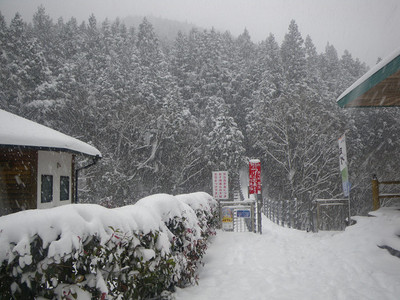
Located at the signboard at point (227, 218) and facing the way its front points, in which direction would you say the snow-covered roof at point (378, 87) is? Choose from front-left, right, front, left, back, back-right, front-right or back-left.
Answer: front-left

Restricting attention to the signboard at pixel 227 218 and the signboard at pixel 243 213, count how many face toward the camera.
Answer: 2

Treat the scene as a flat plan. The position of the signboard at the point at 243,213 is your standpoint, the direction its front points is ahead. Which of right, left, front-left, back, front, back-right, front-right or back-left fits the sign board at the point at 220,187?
back-right

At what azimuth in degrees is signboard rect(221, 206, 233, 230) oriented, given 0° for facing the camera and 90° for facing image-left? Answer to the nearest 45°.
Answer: approximately 0°

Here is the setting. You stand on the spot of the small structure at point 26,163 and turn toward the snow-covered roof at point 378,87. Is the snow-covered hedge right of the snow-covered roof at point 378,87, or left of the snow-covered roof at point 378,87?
right

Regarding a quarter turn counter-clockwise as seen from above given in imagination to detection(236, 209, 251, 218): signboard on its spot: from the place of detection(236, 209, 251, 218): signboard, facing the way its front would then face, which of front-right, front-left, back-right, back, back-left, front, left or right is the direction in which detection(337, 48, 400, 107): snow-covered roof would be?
front-right

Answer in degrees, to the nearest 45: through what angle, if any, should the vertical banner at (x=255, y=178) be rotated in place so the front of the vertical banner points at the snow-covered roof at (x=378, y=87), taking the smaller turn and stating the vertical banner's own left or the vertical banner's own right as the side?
approximately 45° to the vertical banner's own left

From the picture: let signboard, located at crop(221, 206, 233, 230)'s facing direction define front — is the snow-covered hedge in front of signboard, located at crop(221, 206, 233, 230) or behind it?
in front

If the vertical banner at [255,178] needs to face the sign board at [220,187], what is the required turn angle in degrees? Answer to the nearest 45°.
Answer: approximately 90° to its right

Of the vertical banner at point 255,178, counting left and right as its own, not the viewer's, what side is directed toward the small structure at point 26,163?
right
